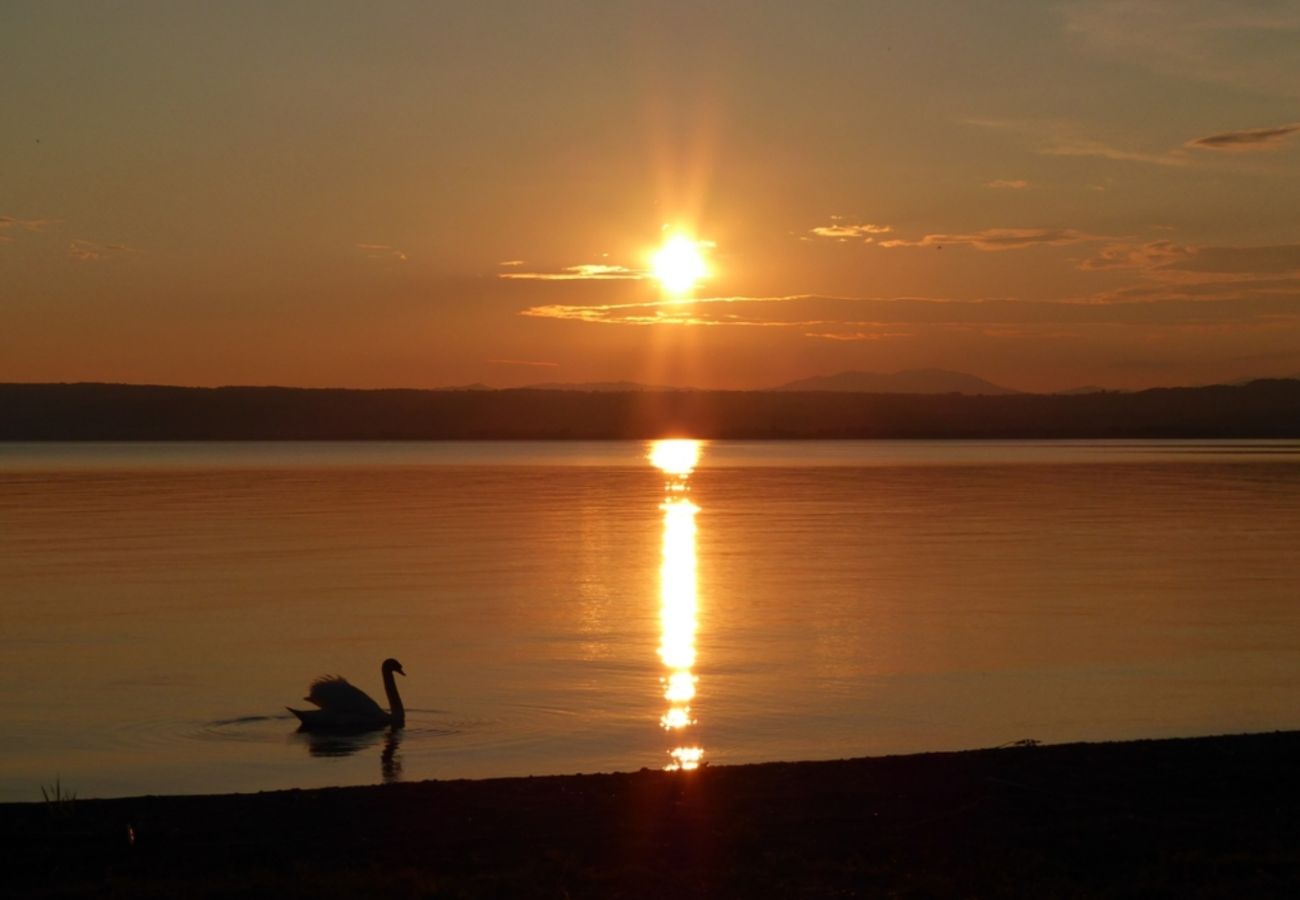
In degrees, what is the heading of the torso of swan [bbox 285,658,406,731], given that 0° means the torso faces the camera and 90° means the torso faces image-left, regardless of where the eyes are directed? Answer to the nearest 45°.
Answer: approximately 270°
